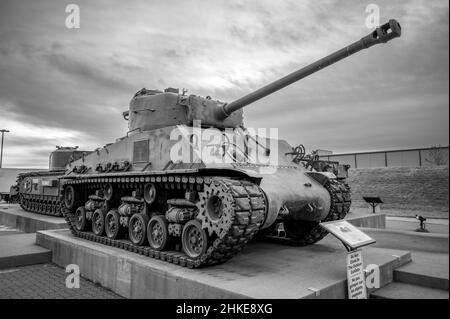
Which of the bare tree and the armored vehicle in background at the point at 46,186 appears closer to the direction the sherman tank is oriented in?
the bare tree

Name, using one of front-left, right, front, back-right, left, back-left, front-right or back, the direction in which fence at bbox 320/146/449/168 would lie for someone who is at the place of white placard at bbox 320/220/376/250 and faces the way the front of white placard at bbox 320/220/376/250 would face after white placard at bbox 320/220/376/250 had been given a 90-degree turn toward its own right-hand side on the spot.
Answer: back-right

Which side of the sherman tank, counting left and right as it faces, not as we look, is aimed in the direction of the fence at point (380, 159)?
left

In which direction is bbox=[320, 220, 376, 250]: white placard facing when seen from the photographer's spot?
facing the viewer and to the right of the viewer

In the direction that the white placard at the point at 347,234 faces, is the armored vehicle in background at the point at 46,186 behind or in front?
behind

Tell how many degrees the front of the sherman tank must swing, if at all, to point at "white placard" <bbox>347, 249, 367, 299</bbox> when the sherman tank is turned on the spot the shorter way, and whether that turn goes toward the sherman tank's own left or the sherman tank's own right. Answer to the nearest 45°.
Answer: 0° — it already faces it

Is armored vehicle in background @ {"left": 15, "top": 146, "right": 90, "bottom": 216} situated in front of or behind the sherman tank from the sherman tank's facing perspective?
behind

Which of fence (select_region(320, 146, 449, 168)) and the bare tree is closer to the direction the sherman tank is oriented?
the bare tree
